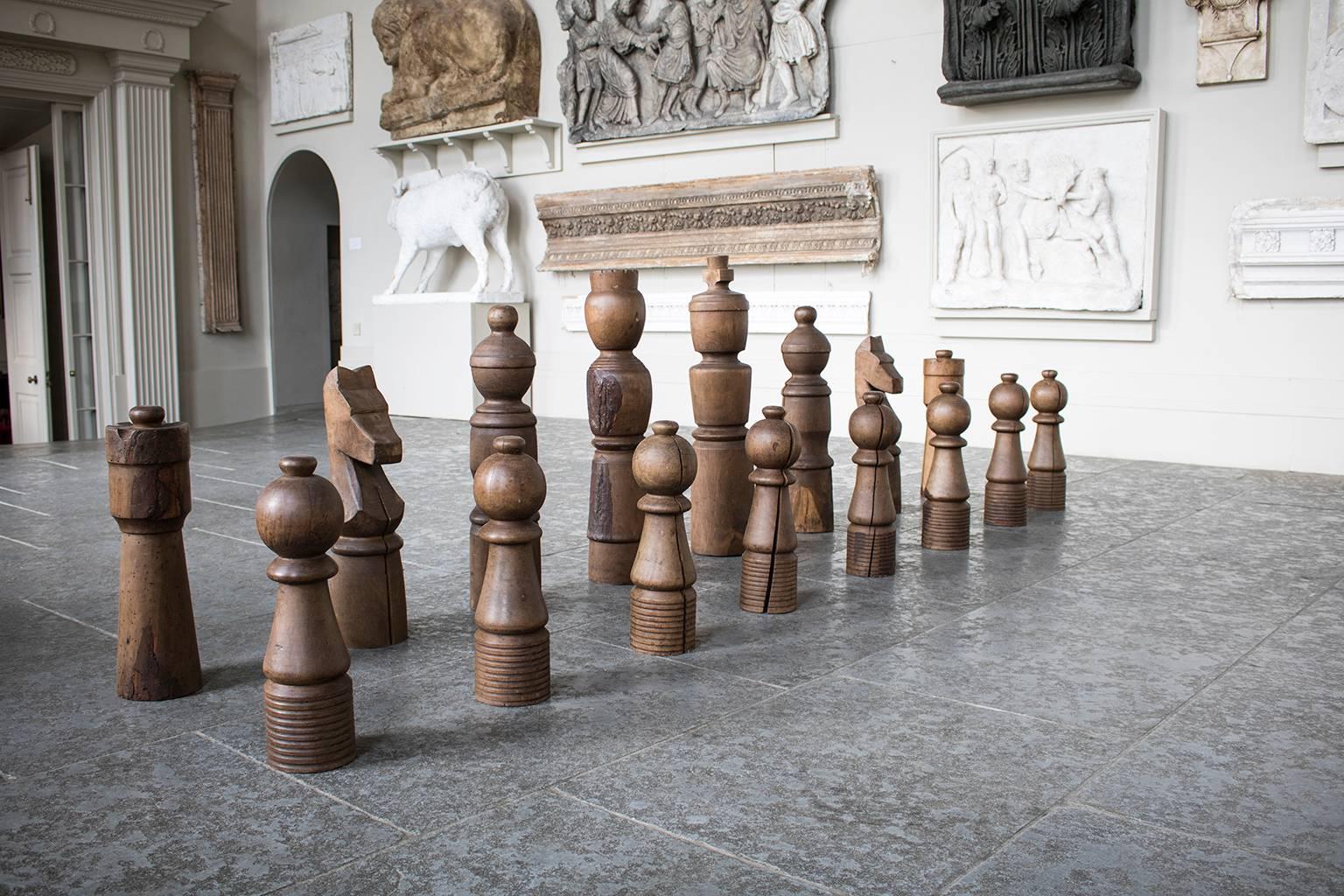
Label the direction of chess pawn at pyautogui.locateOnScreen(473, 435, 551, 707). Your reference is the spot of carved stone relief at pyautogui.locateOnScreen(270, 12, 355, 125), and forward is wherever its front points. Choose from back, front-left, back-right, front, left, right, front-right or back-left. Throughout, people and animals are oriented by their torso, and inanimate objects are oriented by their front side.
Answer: front-left

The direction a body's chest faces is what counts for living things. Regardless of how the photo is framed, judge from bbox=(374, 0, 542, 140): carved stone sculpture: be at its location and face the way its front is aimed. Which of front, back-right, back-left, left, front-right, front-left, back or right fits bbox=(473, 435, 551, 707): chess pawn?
front-left

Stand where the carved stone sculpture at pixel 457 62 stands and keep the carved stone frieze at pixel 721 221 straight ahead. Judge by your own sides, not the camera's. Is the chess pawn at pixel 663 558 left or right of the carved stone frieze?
right

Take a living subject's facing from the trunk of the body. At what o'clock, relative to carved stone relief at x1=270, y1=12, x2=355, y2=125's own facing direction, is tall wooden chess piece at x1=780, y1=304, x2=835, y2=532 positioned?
The tall wooden chess piece is roughly at 10 o'clock from the carved stone relief.

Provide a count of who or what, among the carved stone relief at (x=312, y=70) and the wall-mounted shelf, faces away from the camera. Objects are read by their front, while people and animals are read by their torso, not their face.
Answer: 0

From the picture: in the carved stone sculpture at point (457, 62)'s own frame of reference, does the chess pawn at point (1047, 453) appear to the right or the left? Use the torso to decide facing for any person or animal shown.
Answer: on its left

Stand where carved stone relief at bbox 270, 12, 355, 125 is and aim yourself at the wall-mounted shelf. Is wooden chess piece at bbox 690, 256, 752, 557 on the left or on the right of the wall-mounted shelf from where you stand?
right

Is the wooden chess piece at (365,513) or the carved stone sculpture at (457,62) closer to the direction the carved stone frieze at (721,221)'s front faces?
the wooden chess piece

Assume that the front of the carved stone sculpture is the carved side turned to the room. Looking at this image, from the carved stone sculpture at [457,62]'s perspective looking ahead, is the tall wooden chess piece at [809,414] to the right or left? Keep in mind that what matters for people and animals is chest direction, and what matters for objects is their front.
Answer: on its left

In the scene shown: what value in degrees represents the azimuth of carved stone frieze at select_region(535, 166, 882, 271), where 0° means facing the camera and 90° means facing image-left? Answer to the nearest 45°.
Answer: approximately 45°

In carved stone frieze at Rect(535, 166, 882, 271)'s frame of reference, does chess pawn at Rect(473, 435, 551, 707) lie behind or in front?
in front

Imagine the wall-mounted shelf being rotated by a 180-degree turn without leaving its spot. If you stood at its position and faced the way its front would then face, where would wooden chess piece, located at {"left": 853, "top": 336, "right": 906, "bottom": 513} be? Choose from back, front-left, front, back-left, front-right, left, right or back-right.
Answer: back-right

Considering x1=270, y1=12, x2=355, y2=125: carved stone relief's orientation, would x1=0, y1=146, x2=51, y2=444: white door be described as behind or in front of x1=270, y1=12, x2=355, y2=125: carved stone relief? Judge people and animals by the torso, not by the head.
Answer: in front

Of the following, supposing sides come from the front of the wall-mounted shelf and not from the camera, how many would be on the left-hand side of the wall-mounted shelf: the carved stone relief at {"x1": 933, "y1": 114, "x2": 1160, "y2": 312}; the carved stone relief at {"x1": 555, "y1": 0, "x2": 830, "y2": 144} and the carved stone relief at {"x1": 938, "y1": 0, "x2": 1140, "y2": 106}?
3

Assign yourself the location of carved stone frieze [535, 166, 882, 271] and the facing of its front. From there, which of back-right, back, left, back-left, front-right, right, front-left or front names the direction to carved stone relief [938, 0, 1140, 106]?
left

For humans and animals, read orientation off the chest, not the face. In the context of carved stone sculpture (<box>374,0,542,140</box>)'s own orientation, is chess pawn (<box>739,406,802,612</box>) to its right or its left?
on its left
